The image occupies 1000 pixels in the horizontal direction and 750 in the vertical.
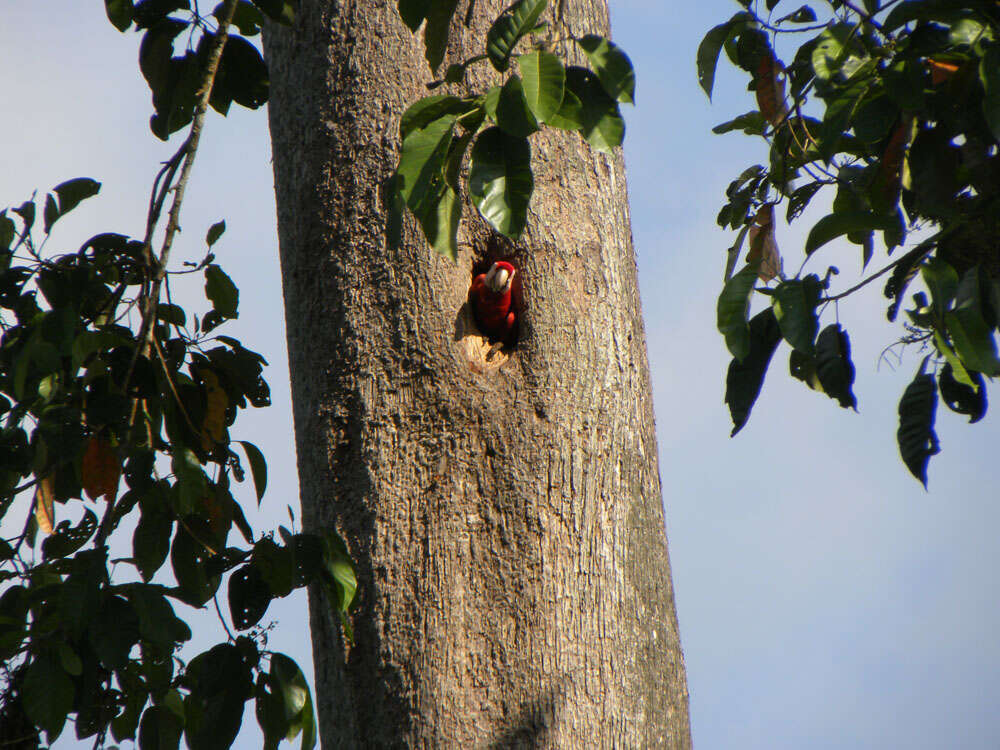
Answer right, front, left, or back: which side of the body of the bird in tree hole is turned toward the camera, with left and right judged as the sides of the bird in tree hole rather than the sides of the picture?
front
